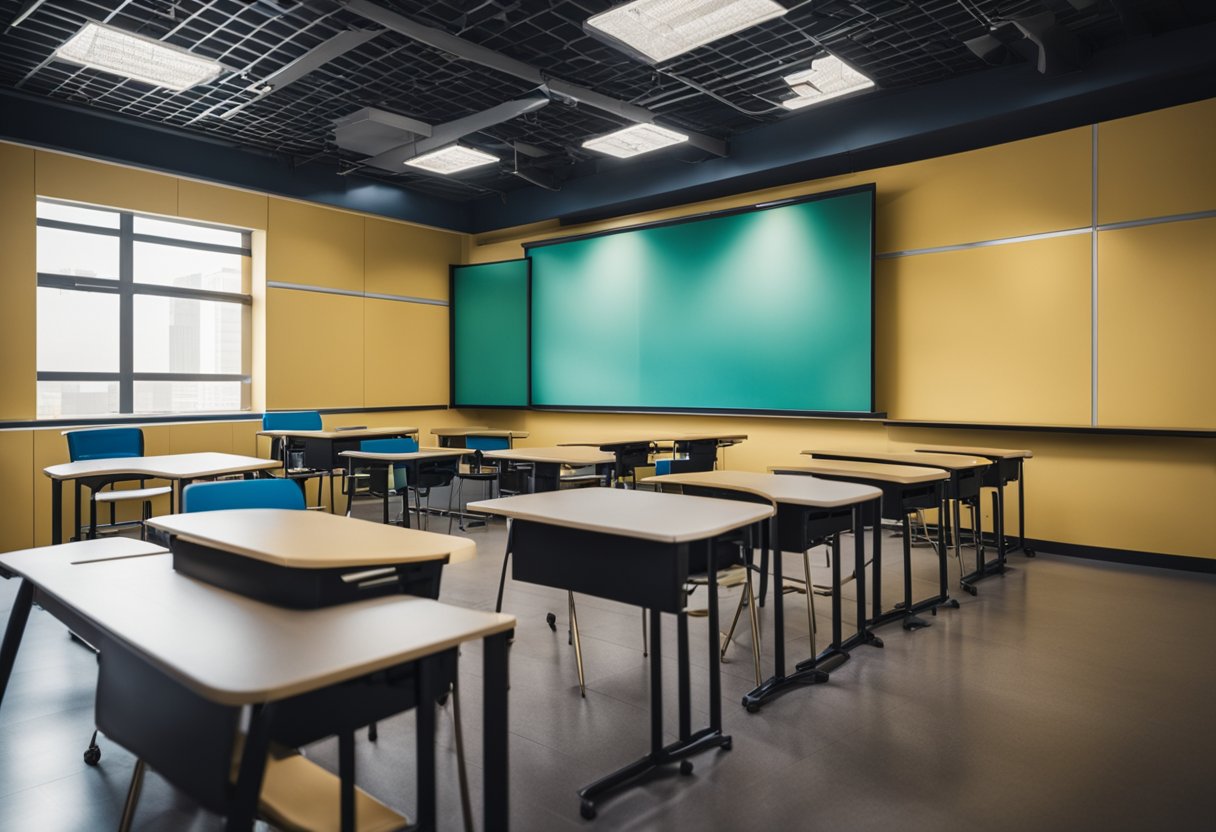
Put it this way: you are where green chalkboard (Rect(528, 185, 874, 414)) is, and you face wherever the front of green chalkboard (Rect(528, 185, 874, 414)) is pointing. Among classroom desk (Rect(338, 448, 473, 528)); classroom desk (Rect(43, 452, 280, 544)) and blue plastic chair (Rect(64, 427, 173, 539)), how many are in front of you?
3

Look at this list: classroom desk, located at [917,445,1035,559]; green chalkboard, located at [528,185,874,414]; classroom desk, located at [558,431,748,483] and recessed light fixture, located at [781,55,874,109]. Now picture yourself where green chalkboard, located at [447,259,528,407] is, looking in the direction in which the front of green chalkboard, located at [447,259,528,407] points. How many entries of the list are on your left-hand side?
4

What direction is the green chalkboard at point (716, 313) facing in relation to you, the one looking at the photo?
facing the viewer and to the left of the viewer

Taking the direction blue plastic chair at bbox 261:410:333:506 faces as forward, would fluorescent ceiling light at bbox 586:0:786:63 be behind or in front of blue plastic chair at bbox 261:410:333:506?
in front

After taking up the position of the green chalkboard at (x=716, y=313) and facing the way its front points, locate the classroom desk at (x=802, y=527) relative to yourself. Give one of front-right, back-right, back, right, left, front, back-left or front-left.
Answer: front-left

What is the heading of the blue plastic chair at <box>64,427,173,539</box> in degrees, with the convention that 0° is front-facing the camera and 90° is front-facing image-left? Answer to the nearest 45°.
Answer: approximately 315°

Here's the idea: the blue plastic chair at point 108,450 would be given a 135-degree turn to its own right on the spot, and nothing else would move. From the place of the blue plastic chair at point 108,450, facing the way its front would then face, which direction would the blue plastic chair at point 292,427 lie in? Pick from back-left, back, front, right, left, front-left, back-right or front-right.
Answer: back-right

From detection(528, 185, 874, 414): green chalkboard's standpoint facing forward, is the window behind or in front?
in front

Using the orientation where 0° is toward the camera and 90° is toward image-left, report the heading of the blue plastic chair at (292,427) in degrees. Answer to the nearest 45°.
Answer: approximately 315°

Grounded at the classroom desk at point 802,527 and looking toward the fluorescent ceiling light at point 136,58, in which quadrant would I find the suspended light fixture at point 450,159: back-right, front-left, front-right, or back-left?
front-right

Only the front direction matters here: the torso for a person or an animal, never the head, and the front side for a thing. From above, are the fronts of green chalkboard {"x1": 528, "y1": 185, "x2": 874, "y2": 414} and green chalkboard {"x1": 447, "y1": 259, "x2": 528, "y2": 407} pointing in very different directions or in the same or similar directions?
same or similar directions

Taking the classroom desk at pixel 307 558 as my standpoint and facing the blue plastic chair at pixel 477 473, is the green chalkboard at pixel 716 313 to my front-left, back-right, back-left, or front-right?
front-right

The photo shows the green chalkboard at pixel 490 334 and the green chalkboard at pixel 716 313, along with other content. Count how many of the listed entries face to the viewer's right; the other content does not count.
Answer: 0
